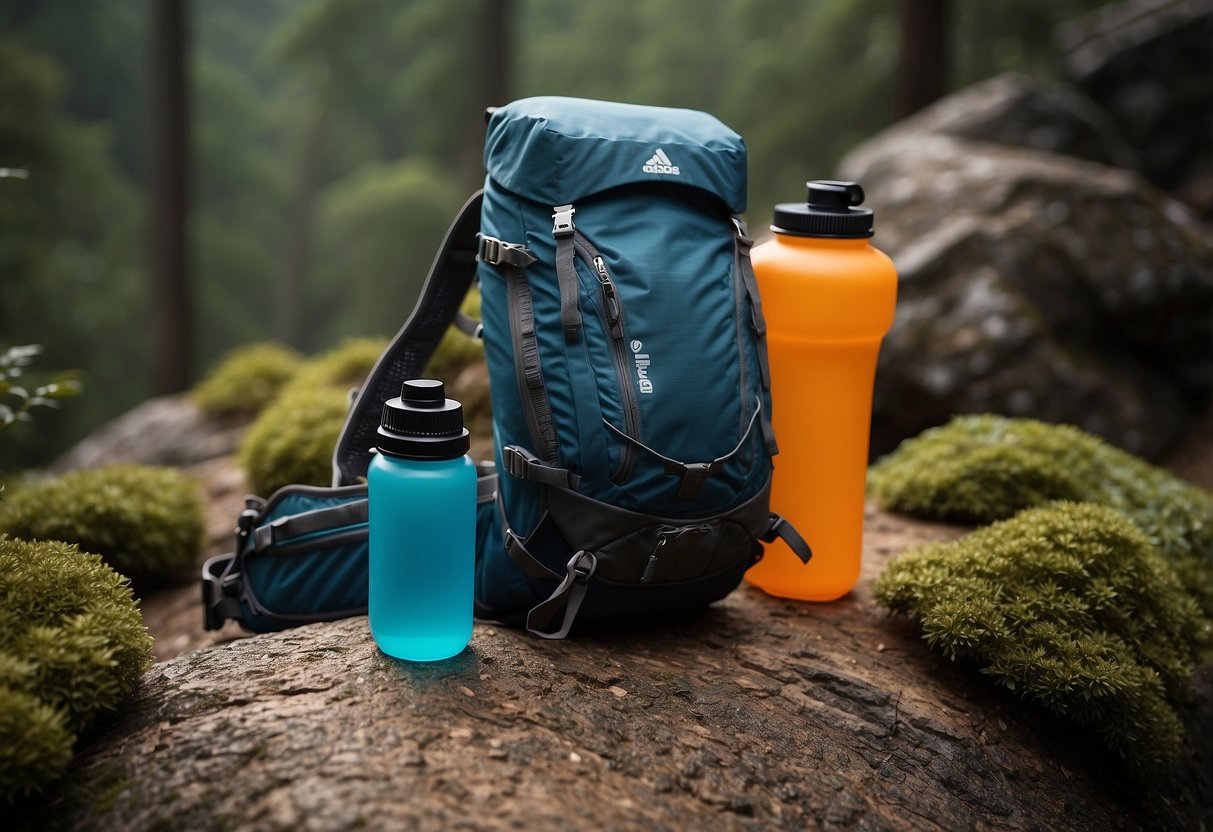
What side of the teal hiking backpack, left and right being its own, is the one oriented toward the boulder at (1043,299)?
left

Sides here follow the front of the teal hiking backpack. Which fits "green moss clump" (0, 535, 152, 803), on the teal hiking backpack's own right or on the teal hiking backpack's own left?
on the teal hiking backpack's own right

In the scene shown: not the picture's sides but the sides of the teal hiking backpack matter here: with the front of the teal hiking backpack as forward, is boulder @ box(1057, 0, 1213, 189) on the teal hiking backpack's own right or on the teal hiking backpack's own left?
on the teal hiking backpack's own left

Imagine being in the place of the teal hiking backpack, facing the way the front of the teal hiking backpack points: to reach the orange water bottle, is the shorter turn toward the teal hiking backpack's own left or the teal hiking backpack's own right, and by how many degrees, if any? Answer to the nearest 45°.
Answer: approximately 90° to the teal hiking backpack's own left

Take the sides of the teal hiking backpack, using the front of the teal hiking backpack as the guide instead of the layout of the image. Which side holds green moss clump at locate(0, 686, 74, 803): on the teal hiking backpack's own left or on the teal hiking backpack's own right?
on the teal hiking backpack's own right

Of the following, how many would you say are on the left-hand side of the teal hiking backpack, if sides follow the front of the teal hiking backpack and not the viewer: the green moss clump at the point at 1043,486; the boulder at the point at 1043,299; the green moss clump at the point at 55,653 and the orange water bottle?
3

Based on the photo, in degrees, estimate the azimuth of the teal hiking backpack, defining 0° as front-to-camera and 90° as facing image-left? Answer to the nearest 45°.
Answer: approximately 315°
